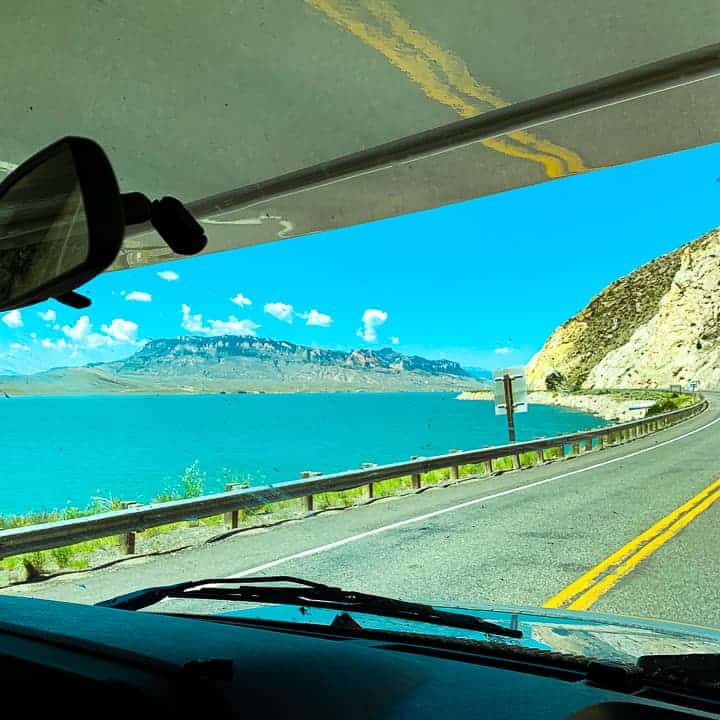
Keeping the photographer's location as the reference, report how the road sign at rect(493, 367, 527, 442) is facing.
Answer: facing away from the viewer

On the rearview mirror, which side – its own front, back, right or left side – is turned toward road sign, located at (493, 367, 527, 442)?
back

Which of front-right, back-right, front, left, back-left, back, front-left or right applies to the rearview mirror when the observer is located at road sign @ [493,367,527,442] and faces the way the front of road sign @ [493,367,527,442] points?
back

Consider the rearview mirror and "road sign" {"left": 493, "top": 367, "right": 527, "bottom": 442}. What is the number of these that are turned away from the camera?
1

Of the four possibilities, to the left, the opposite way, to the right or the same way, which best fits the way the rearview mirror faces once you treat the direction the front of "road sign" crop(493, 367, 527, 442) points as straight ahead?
the opposite way

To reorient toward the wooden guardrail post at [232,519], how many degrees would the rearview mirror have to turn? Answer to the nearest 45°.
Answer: approximately 135° to its right

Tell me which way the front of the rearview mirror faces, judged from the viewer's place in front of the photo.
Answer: facing the viewer and to the left of the viewer

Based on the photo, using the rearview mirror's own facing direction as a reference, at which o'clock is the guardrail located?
The guardrail is roughly at 5 o'clock from the rearview mirror.

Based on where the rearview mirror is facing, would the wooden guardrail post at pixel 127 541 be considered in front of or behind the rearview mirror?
behind

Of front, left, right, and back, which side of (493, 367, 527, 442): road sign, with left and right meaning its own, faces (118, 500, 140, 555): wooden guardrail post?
back
